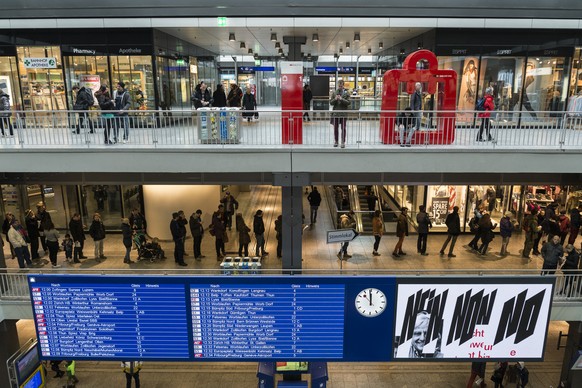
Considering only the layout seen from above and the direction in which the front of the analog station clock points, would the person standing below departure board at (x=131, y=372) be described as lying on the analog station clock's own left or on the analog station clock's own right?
on the analog station clock's own right

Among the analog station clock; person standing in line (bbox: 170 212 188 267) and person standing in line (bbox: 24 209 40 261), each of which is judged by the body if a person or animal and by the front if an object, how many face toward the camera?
1

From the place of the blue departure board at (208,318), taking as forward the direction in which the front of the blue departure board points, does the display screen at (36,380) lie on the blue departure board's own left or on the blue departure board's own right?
on the blue departure board's own right

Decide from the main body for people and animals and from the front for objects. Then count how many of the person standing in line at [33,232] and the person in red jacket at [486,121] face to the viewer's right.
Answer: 1

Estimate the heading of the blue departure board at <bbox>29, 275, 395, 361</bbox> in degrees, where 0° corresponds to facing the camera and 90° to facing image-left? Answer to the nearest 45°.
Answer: approximately 0°
